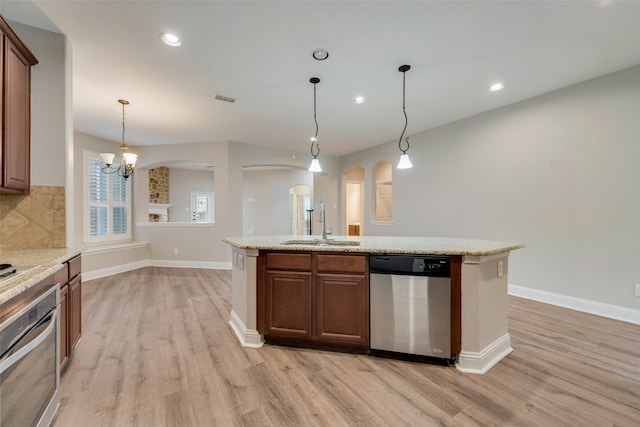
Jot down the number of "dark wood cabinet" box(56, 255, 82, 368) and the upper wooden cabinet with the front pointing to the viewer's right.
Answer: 2

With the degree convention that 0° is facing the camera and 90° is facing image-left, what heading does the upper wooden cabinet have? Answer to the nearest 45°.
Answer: approximately 270°

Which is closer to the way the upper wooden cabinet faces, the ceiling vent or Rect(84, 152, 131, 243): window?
the ceiling vent

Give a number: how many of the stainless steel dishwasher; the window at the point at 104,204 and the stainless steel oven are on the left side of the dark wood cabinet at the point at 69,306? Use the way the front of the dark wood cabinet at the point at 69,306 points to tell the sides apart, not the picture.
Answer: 1

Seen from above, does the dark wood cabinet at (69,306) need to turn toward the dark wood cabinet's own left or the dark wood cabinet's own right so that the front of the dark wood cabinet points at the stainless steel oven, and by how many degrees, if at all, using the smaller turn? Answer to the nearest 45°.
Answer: approximately 90° to the dark wood cabinet's own right

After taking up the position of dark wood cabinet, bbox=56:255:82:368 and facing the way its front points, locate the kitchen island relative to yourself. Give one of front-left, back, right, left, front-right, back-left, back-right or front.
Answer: front-right

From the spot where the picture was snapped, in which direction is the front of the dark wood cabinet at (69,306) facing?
facing to the right of the viewer

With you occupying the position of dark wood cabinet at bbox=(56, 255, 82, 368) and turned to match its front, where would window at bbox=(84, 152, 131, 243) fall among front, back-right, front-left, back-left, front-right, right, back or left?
left

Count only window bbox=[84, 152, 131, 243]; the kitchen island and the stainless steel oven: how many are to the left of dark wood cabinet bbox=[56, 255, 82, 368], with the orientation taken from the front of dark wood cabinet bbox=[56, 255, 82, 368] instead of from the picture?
1

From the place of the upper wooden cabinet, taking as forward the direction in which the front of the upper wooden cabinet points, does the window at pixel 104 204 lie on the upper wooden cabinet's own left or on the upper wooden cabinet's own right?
on the upper wooden cabinet's own left

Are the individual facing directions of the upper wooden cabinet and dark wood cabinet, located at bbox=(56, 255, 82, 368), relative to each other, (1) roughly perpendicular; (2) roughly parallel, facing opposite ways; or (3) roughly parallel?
roughly parallel
